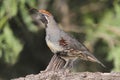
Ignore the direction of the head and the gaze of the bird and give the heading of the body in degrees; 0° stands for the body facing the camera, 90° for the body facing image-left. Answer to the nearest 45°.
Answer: approximately 90°
